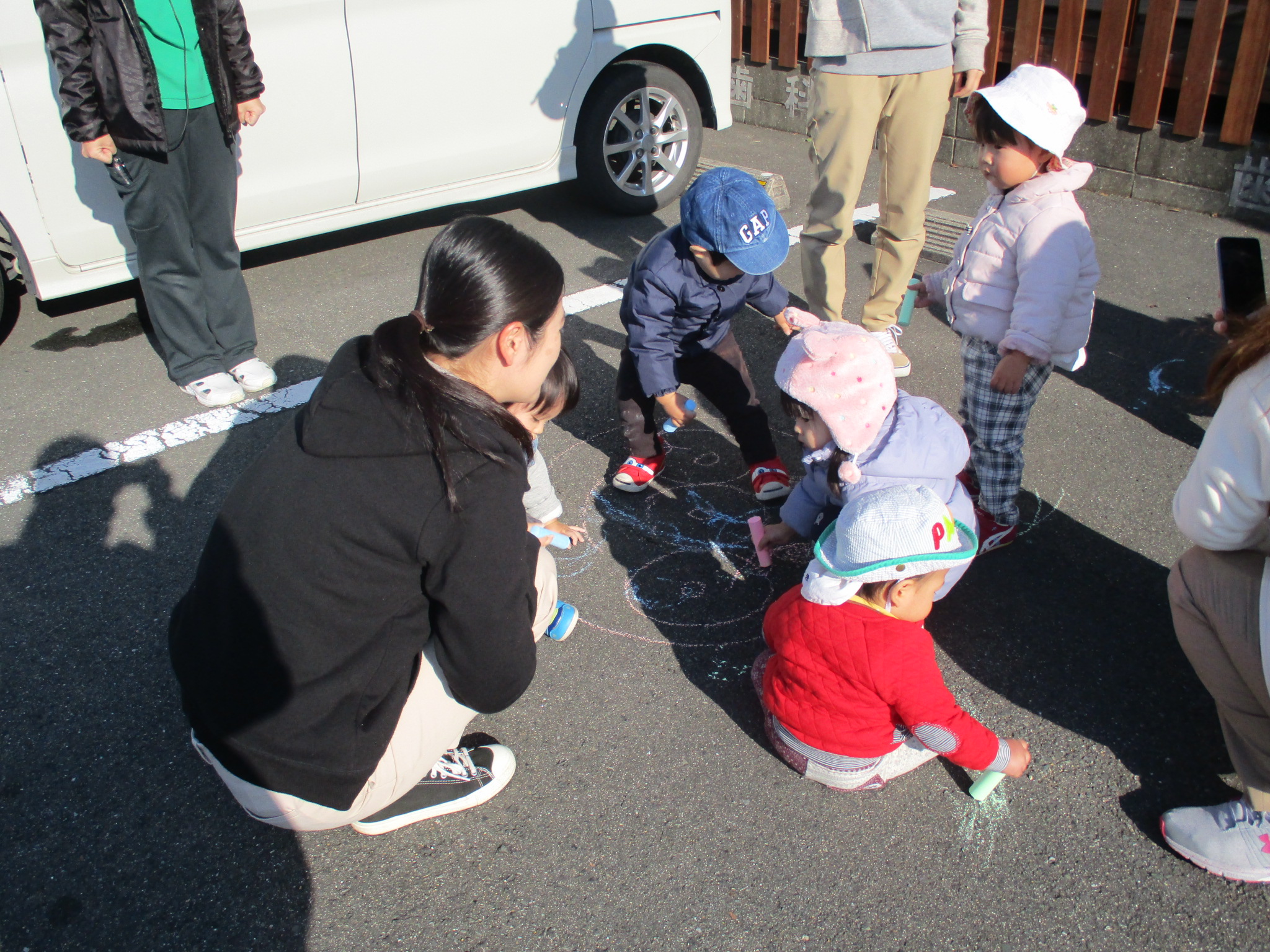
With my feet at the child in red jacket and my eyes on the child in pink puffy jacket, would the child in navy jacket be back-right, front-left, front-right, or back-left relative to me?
front-left

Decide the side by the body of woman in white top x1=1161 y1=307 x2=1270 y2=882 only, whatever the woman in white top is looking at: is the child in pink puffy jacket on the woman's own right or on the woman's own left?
on the woman's own right

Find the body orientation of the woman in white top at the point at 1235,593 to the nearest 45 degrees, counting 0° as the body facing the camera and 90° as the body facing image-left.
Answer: approximately 90°

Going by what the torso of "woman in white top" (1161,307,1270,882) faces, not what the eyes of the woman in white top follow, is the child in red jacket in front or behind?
in front

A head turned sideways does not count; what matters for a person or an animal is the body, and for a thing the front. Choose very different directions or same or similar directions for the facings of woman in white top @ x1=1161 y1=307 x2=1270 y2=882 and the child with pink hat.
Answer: same or similar directions

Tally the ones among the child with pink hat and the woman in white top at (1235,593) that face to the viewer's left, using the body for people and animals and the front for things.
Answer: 2

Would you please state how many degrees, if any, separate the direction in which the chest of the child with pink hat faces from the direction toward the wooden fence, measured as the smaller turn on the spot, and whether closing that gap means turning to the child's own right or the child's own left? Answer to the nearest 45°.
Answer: approximately 90° to the child's own right

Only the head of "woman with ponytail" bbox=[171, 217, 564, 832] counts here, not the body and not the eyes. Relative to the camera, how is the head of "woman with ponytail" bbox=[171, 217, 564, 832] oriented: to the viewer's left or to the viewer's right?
to the viewer's right

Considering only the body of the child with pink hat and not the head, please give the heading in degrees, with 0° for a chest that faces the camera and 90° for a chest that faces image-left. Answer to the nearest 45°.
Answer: approximately 90°

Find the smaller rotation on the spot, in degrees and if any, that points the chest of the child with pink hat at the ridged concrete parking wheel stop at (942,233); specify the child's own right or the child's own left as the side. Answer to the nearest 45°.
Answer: approximately 90° to the child's own right

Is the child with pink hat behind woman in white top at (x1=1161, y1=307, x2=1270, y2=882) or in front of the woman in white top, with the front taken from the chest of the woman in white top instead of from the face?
in front

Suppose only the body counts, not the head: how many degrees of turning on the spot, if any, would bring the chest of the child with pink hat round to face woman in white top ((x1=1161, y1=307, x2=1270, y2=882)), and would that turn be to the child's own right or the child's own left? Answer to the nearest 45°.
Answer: approximately 135° to the child's own left

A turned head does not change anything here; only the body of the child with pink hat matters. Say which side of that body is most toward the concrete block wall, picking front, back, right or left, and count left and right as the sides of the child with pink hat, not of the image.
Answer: right
